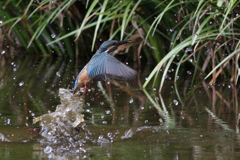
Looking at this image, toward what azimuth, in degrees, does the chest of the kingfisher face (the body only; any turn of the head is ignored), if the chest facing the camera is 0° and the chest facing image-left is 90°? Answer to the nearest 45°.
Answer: approximately 270°
